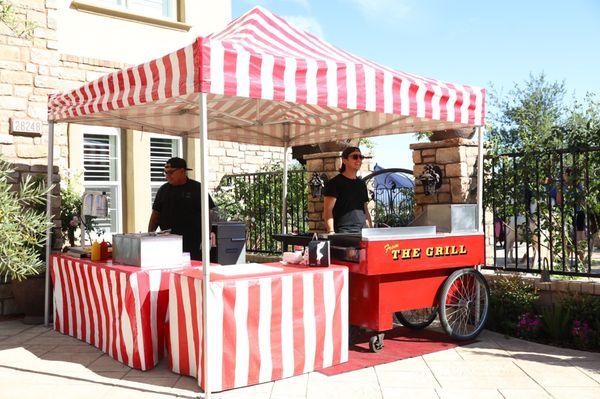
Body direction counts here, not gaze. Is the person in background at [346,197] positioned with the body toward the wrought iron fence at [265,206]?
no

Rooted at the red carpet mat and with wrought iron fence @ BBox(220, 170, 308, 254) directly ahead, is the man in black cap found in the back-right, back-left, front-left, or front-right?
front-left

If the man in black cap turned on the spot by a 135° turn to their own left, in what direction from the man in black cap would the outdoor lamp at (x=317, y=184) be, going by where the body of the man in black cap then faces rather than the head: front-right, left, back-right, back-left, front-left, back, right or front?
front-left

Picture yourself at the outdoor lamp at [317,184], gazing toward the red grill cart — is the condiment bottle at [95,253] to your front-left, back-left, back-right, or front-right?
front-right

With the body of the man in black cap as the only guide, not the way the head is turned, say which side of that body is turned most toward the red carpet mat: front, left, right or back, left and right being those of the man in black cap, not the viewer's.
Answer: left

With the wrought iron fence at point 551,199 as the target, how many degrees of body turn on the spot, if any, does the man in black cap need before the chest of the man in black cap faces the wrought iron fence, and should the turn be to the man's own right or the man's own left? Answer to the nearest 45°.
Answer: approximately 135° to the man's own left

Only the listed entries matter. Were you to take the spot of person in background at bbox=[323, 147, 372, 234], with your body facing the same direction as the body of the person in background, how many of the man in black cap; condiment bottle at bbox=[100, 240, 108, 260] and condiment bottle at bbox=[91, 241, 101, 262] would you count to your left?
0

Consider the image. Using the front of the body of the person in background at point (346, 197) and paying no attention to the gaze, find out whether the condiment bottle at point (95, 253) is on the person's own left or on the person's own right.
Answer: on the person's own right

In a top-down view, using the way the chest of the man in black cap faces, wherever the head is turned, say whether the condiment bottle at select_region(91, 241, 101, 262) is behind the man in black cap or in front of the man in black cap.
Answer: in front

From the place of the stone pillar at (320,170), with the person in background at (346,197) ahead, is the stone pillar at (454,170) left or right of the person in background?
left

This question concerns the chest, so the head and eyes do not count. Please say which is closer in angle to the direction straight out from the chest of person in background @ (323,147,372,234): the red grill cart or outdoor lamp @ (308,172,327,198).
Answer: the red grill cart

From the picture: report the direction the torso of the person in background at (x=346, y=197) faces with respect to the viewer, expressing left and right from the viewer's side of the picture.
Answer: facing the viewer and to the right of the viewer

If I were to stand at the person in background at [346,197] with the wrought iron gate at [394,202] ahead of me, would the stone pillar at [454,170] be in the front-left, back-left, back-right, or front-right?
front-right

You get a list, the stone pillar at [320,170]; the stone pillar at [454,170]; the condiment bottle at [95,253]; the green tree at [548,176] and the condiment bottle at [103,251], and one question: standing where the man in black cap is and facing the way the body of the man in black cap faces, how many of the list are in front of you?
2

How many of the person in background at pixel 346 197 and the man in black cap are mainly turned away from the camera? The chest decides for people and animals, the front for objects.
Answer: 0

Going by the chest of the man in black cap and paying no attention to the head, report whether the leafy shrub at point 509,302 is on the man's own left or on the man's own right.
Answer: on the man's own left
